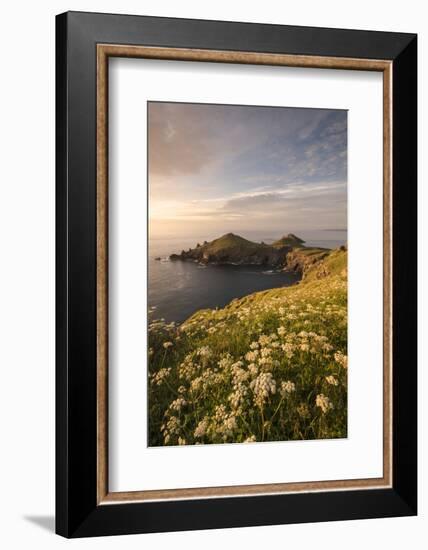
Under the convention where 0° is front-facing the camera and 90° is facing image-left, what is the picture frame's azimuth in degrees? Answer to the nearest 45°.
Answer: approximately 315°
